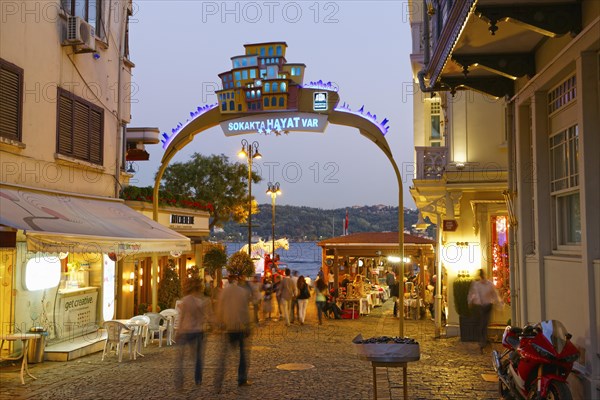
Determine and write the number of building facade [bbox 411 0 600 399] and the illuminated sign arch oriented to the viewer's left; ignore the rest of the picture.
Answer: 1

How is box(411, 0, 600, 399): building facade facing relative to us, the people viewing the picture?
facing to the left of the viewer

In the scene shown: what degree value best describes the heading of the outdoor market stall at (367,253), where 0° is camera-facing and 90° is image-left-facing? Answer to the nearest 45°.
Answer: approximately 0°

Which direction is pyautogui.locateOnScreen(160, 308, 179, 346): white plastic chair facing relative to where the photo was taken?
to the viewer's left

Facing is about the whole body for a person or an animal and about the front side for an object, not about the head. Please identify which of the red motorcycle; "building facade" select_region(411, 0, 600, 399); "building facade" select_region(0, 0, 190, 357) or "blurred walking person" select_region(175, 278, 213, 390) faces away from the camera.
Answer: the blurred walking person

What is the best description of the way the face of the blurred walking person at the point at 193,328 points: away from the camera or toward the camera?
away from the camera

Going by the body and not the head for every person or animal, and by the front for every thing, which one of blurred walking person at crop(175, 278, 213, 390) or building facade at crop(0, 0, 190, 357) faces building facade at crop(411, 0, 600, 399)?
building facade at crop(0, 0, 190, 357)

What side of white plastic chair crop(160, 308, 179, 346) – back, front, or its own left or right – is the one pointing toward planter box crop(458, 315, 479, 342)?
back

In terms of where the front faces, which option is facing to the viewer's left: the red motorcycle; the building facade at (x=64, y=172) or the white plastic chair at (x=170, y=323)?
the white plastic chair
